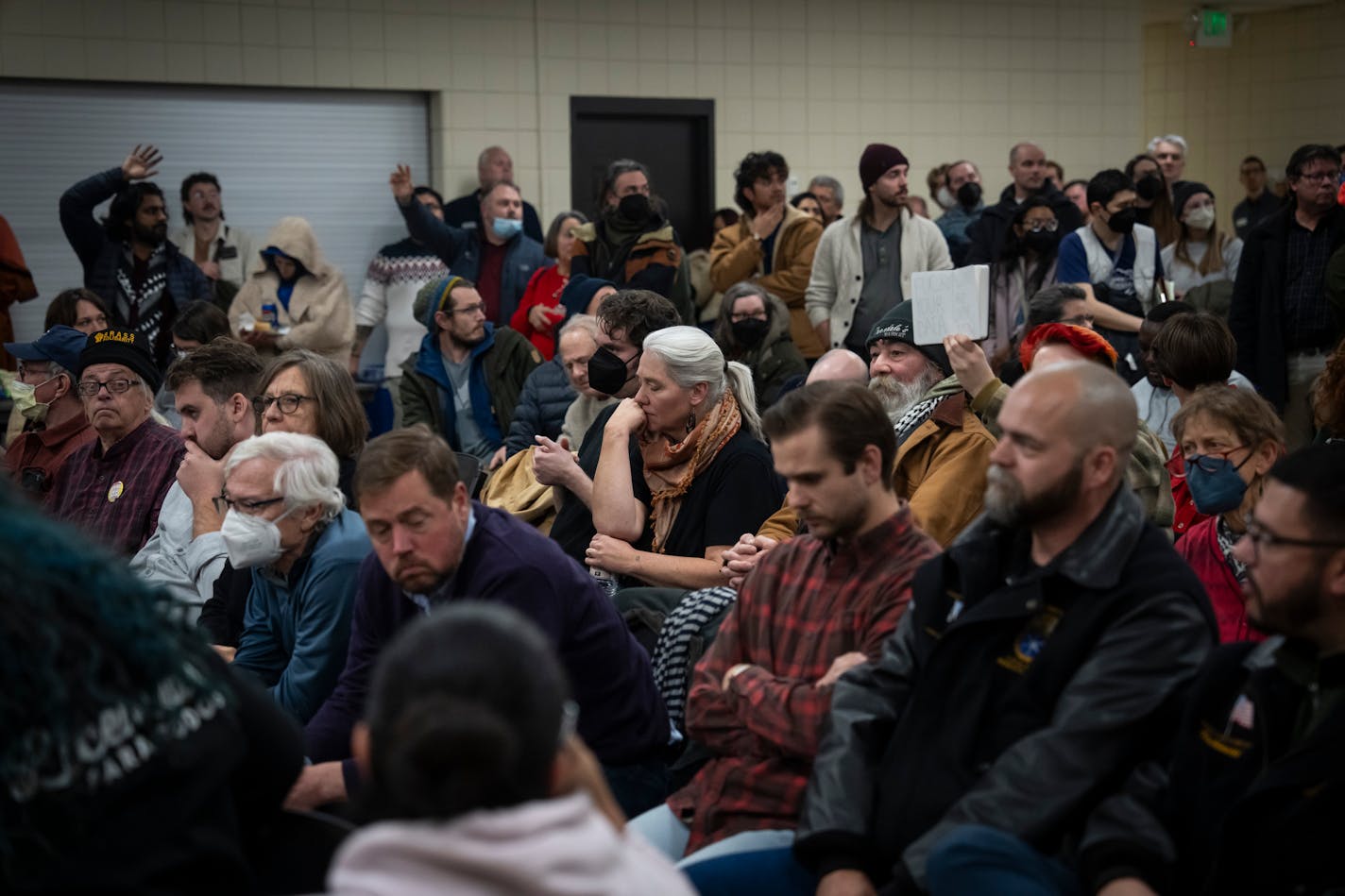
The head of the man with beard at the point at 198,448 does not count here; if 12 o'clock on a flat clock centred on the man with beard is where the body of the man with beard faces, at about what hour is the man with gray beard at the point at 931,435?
The man with gray beard is roughly at 7 o'clock from the man with beard.

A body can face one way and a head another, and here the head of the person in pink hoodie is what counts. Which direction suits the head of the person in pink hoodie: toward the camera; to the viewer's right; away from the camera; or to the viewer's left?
away from the camera

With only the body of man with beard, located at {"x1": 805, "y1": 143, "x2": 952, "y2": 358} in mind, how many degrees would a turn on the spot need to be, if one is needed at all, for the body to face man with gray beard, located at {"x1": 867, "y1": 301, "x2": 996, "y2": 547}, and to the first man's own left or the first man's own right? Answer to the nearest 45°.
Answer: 0° — they already face them

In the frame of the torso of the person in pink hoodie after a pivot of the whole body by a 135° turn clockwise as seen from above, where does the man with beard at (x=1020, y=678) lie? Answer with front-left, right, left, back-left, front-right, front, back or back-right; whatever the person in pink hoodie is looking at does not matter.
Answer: left

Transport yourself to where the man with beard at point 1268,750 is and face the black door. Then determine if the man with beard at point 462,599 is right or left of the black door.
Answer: left

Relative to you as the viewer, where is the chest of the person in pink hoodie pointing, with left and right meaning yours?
facing away from the viewer

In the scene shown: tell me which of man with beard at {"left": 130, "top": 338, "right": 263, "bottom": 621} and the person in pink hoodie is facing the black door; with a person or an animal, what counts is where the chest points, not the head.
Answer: the person in pink hoodie

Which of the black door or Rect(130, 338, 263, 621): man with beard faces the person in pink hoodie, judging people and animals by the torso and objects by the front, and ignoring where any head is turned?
the black door

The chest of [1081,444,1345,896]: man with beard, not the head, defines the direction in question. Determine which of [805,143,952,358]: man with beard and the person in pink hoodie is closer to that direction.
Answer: the person in pink hoodie
